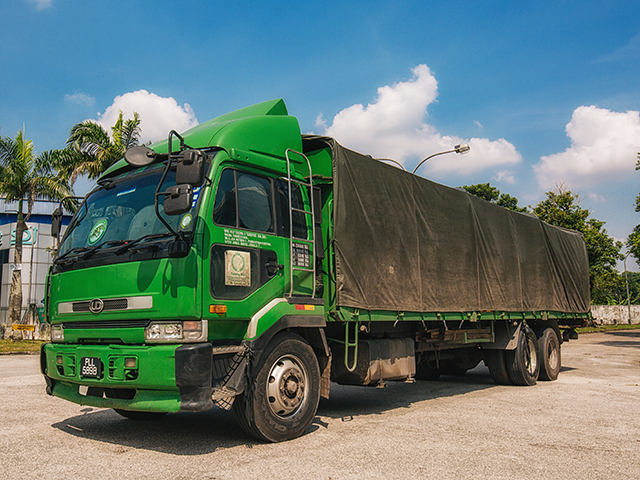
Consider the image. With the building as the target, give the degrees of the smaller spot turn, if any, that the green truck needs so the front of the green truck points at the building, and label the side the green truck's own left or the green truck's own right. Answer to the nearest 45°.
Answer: approximately 90° to the green truck's own right

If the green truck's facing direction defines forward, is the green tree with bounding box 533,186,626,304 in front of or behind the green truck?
behind

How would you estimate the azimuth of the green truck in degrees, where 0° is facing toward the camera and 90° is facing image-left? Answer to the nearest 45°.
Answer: approximately 45°

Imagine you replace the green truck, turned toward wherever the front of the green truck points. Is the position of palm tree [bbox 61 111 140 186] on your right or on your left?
on your right

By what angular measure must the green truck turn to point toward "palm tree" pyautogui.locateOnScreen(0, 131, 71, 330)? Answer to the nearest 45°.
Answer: approximately 90° to its right

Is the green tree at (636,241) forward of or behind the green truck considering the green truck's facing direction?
behind
